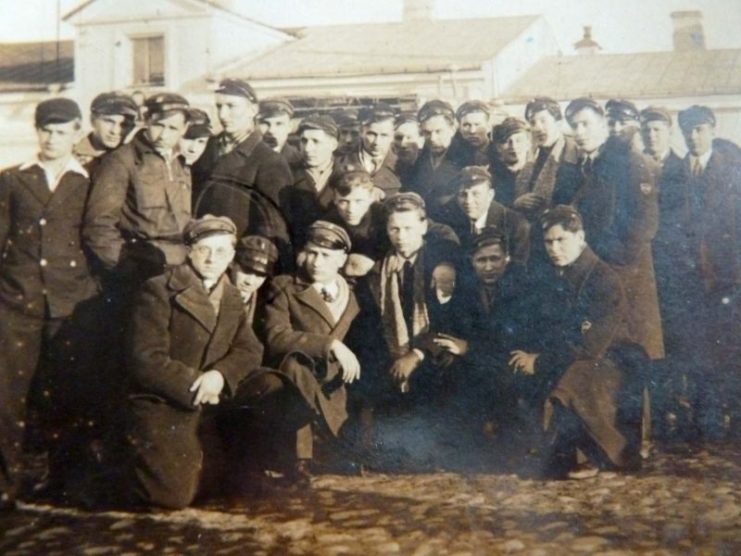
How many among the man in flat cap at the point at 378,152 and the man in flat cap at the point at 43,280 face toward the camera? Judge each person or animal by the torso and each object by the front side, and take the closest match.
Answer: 2

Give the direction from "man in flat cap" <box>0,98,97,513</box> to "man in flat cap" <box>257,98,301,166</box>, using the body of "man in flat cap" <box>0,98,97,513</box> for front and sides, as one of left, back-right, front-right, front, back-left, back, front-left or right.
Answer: left

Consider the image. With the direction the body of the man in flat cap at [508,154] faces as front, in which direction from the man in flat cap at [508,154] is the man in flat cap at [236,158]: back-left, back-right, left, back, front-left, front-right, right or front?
front-right

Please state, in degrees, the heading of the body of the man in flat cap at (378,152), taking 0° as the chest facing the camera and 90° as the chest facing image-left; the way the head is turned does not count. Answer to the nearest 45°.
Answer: approximately 0°

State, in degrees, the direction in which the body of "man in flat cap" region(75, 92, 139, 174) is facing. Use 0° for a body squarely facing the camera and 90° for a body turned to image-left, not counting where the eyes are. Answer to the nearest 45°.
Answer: approximately 315°

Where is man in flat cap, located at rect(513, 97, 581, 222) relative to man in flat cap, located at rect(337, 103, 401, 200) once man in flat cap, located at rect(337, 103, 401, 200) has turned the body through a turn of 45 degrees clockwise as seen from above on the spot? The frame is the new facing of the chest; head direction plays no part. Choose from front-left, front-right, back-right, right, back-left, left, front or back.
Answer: back-left
